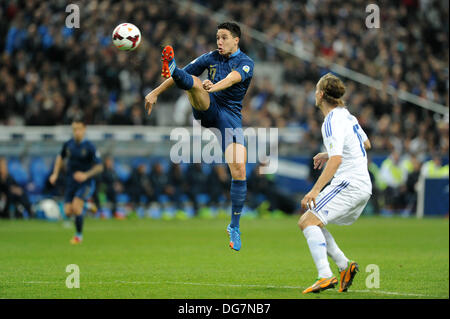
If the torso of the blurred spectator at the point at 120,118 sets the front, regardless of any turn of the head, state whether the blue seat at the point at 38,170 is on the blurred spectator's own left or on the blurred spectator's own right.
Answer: on the blurred spectator's own right

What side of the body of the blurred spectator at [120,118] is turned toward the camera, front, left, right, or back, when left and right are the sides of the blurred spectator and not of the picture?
front

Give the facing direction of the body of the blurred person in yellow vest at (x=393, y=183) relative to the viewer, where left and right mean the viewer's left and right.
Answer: facing the viewer

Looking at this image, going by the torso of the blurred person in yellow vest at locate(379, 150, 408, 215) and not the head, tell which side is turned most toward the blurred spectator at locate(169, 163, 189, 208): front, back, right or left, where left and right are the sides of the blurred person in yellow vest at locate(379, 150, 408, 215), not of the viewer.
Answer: right

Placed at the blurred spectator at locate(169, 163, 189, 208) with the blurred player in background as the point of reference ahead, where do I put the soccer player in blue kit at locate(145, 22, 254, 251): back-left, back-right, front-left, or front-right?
front-left

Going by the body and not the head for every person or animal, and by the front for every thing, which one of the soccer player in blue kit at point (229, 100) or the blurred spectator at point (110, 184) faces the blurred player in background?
the blurred spectator

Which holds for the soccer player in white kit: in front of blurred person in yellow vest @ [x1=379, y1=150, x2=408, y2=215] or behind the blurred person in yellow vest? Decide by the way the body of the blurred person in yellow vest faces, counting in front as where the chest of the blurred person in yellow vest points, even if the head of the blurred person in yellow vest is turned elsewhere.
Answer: in front

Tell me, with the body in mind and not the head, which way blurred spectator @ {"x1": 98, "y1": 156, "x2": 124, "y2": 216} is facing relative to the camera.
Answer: toward the camera

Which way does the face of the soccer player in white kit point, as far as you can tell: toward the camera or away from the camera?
away from the camera

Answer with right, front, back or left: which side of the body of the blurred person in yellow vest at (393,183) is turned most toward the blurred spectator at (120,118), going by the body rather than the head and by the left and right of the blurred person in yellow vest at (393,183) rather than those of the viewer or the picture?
right

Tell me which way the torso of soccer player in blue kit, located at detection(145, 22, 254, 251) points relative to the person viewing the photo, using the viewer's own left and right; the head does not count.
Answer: facing the viewer and to the left of the viewer

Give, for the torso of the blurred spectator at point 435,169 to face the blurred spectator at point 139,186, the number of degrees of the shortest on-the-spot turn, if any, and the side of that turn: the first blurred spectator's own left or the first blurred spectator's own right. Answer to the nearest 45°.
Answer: approximately 90° to the first blurred spectator's own right

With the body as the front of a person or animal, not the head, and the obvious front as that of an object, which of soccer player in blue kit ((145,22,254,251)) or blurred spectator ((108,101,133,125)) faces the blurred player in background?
the blurred spectator

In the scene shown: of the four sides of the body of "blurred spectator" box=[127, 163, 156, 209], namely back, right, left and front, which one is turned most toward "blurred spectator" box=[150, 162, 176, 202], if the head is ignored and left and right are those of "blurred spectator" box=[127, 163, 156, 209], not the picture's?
left

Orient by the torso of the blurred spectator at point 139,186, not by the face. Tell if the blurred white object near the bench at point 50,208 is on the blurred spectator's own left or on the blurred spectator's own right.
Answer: on the blurred spectator's own right
